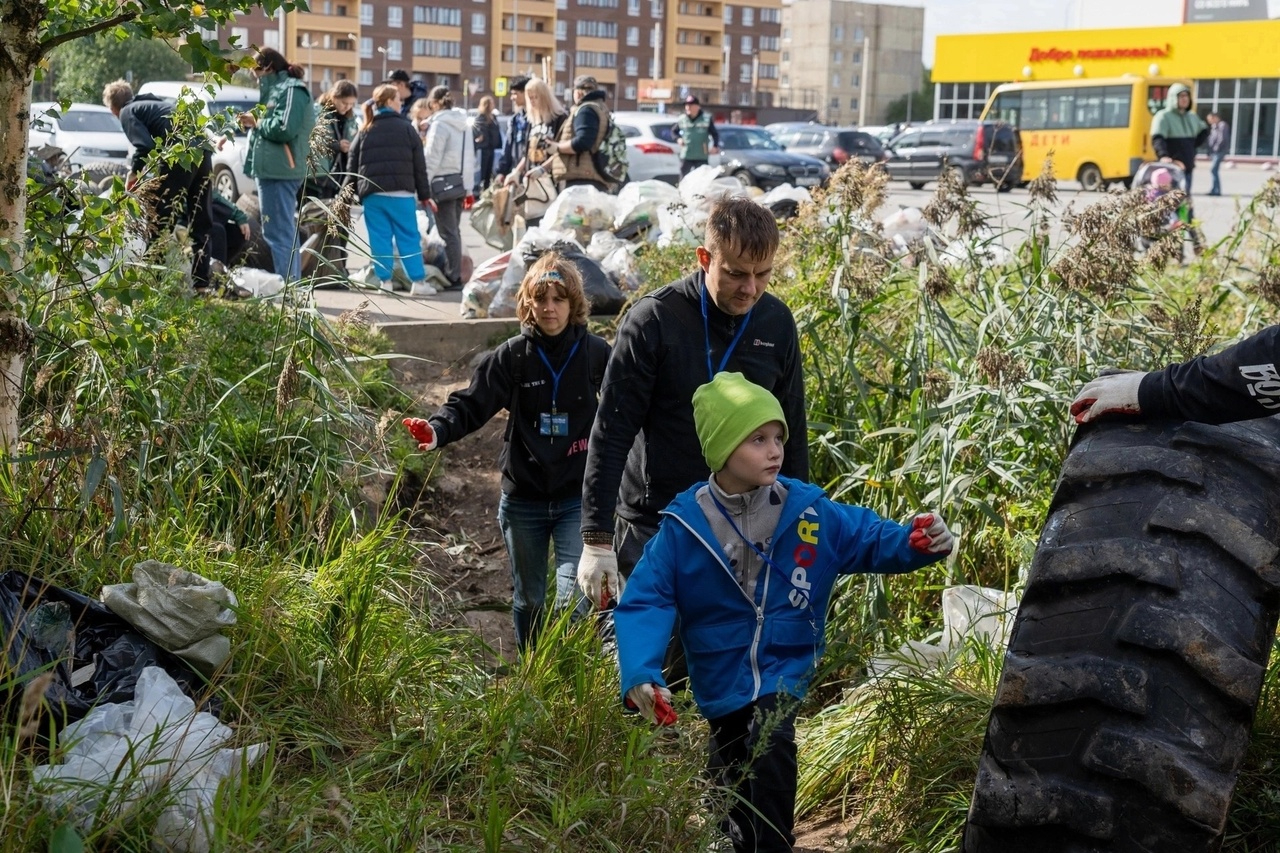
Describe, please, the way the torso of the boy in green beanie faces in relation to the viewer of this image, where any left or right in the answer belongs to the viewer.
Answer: facing the viewer

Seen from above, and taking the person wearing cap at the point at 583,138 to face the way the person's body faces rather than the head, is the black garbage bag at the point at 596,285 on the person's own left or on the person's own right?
on the person's own left

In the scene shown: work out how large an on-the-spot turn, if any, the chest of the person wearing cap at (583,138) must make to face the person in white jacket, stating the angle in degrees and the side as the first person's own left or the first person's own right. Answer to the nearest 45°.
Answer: approximately 45° to the first person's own right

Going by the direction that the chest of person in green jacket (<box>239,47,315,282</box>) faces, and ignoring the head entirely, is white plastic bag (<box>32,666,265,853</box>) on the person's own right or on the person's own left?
on the person's own left

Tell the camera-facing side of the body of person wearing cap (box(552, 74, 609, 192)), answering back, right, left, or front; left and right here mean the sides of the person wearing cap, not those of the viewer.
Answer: left

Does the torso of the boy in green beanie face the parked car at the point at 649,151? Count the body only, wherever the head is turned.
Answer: no

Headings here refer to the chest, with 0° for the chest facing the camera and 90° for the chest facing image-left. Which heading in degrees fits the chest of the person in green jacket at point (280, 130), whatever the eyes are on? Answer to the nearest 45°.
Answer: approximately 90°

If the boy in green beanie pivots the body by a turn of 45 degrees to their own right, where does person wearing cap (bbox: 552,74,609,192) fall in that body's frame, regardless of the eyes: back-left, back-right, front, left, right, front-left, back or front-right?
back-right
